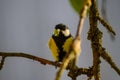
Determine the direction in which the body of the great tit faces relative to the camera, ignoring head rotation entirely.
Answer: toward the camera
